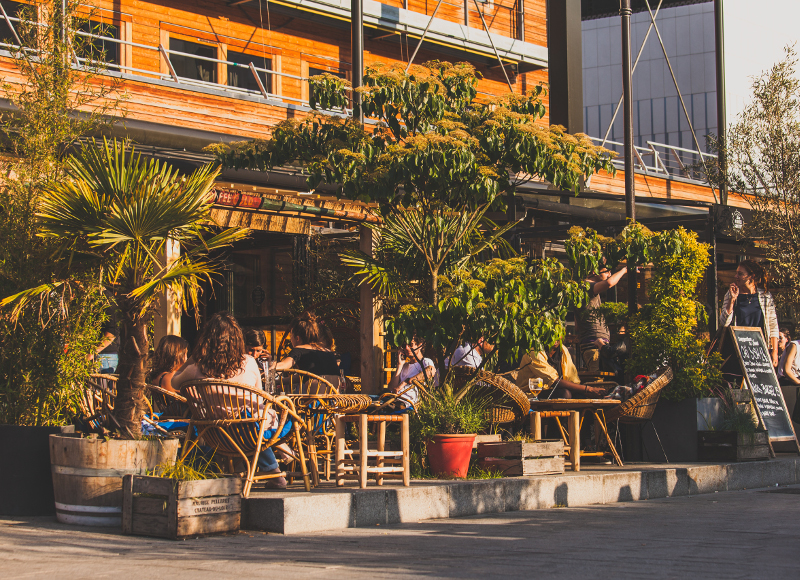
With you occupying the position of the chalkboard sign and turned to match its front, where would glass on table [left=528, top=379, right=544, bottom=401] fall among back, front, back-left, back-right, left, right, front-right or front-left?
right

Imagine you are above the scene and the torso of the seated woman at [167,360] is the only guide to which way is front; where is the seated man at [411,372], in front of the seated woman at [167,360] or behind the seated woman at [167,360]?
in front

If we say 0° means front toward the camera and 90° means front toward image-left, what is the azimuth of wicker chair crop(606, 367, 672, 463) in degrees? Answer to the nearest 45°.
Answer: approximately 90°

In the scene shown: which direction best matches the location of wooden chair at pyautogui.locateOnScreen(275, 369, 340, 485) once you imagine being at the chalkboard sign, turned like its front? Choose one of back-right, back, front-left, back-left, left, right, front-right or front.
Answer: right

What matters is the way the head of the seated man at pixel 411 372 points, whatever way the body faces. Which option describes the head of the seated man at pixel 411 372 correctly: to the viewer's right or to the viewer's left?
to the viewer's left

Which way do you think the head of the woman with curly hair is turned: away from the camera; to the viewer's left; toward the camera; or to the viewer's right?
away from the camera

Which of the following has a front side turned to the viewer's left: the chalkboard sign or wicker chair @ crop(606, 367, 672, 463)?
the wicker chair

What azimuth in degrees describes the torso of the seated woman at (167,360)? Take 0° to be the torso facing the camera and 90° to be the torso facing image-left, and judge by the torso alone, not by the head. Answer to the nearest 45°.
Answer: approximately 225°
